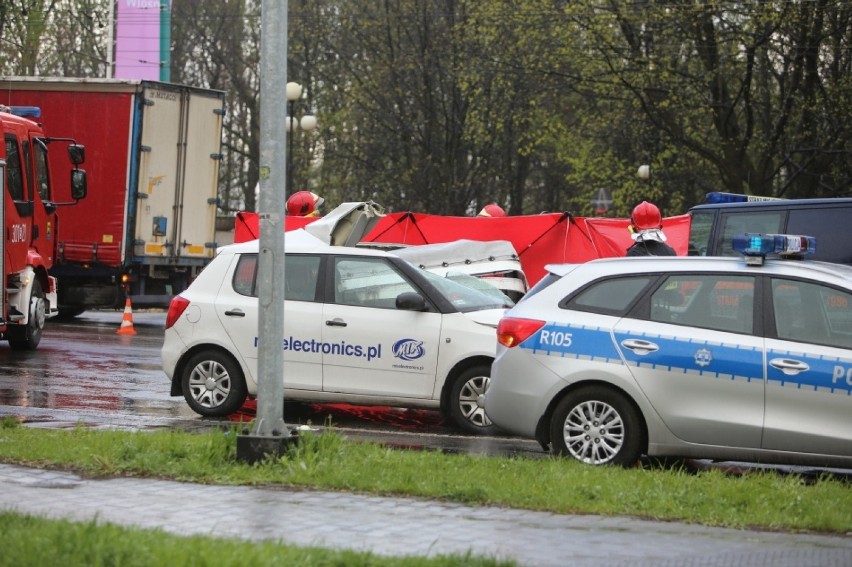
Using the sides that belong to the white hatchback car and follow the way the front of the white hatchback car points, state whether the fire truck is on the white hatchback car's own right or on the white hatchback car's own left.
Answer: on the white hatchback car's own left

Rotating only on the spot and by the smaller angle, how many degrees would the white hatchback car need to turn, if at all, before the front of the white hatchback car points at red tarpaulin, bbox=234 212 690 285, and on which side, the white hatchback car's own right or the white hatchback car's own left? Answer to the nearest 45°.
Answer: approximately 45° to the white hatchback car's own left

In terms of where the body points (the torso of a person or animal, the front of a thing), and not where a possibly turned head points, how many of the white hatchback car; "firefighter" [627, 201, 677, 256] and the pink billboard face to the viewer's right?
1

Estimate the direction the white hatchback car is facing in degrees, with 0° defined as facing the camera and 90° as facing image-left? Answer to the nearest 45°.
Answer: approximately 270°

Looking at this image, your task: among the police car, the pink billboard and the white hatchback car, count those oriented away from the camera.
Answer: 0

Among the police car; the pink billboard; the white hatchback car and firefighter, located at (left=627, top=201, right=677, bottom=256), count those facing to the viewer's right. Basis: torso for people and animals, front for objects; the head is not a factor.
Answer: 2

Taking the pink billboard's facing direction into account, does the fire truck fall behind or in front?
in front

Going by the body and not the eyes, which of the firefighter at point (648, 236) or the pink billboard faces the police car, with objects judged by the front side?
the pink billboard

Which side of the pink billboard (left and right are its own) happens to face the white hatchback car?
front

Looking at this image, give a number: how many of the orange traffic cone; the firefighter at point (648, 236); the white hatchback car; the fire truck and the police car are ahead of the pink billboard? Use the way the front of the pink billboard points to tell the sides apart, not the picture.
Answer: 5

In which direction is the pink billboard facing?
toward the camera

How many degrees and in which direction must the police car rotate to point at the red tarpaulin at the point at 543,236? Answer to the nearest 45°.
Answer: approximately 90° to its left

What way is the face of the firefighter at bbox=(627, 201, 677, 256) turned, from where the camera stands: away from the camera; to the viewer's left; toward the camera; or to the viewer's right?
away from the camera

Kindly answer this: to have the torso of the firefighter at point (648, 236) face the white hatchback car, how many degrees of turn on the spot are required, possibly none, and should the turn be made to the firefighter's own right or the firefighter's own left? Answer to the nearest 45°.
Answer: approximately 135° to the firefighter's own left

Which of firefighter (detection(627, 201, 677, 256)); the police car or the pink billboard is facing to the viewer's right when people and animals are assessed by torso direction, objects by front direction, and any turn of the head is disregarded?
the police car
